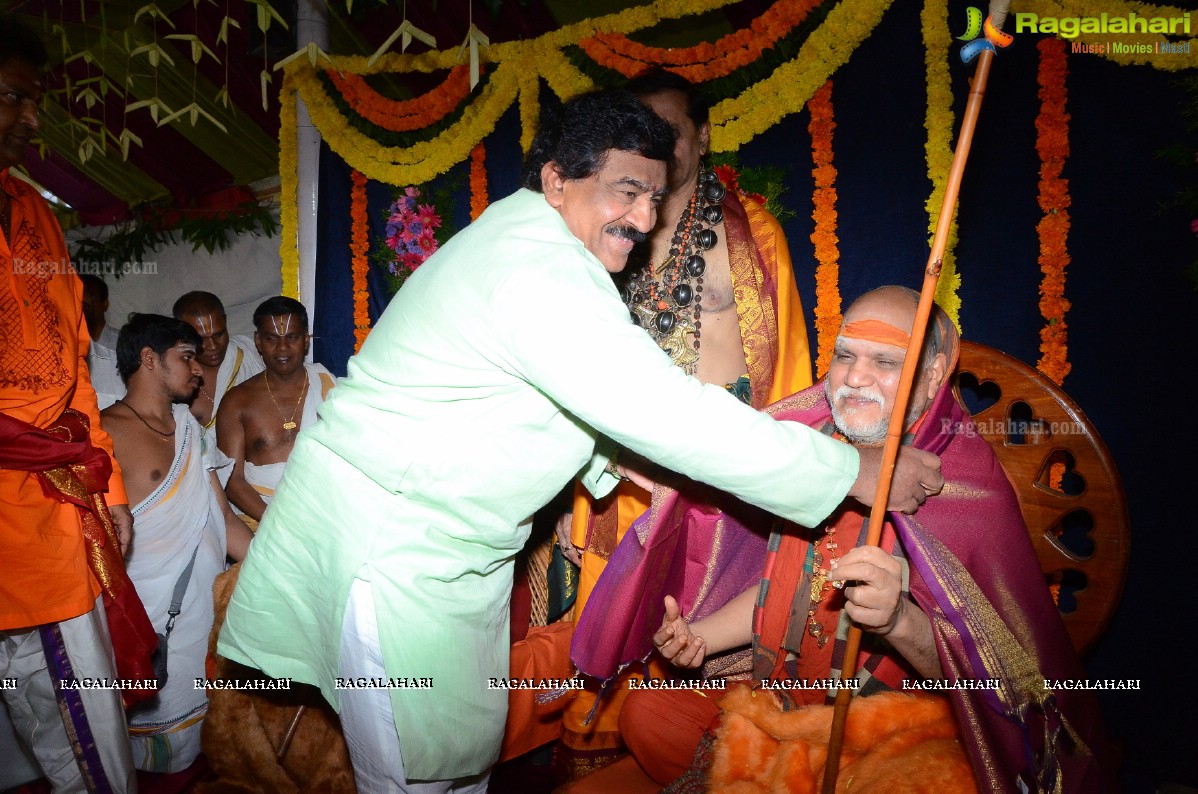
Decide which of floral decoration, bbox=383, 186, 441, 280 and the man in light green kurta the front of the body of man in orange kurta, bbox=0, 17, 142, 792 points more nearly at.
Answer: the man in light green kurta

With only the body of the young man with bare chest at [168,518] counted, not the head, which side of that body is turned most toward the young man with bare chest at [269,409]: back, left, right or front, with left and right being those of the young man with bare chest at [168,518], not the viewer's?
left

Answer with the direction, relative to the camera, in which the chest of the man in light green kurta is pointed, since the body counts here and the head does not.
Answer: to the viewer's right

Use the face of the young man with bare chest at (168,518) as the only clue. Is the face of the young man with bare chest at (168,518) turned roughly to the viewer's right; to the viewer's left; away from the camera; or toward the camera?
to the viewer's right

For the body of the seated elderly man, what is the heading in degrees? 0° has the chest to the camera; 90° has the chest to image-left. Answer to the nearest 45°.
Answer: approximately 45°

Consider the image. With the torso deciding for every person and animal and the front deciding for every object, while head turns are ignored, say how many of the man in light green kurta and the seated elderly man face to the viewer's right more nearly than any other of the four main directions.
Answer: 1

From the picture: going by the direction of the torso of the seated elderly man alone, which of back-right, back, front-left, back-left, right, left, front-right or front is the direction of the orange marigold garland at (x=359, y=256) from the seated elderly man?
right

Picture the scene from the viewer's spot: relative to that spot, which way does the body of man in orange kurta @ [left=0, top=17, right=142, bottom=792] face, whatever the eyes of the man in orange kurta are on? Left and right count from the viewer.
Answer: facing the viewer and to the right of the viewer

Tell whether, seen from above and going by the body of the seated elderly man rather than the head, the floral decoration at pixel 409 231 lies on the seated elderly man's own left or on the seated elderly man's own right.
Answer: on the seated elderly man's own right

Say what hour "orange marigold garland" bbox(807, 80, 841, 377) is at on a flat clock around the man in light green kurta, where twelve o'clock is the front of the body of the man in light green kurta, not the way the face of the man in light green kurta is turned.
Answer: The orange marigold garland is roughly at 10 o'clock from the man in light green kurta.

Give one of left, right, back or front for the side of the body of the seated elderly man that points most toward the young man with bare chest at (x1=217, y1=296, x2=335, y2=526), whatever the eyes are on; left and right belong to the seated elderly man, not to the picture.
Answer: right

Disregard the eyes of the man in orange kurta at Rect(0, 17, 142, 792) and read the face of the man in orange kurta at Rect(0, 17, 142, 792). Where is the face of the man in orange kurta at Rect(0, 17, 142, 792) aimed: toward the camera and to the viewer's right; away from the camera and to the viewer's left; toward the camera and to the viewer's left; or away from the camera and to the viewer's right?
toward the camera and to the viewer's right
